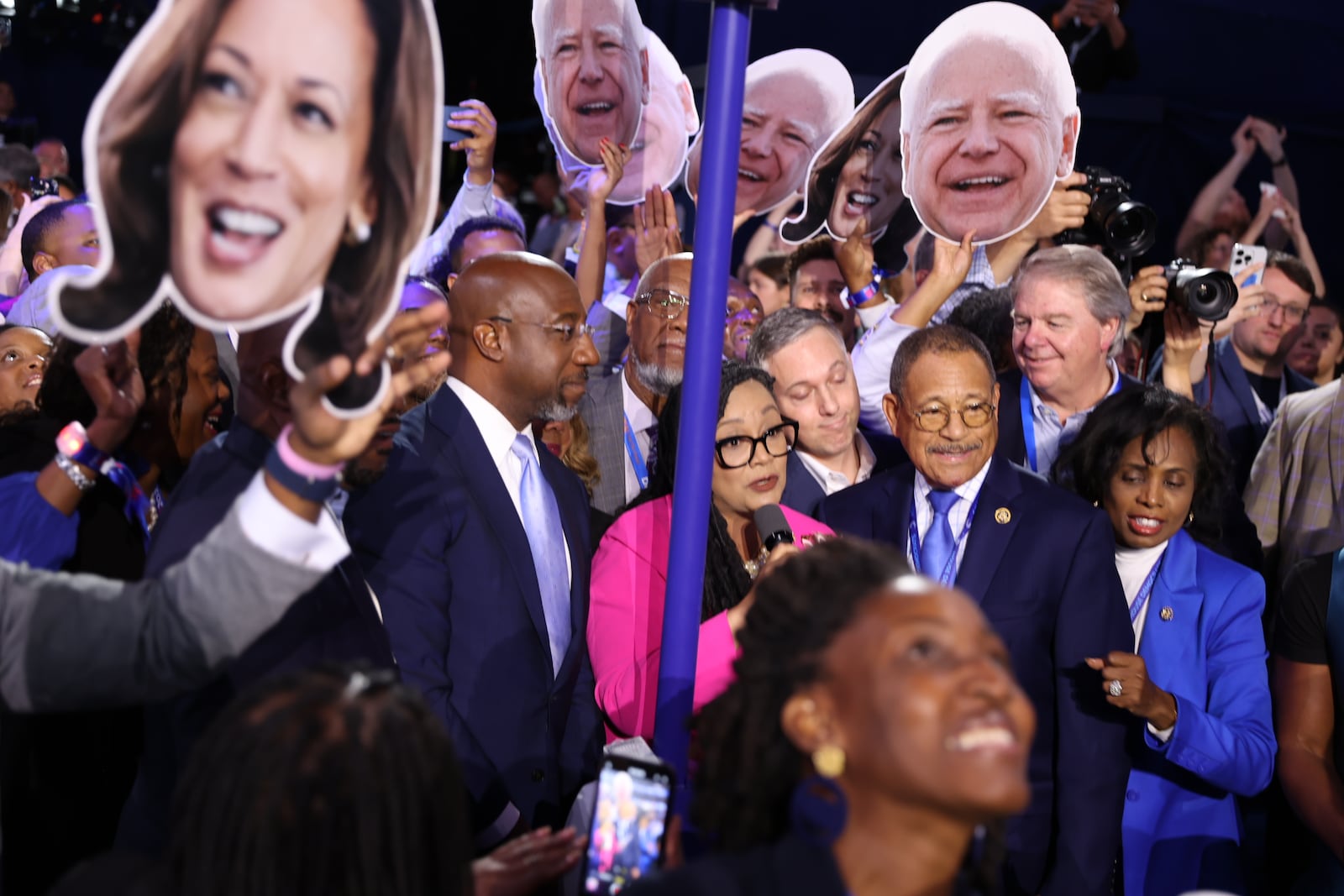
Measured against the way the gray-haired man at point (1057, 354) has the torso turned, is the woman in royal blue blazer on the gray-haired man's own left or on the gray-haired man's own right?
on the gray-haired man's own left

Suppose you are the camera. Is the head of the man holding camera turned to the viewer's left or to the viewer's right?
to the viewer's left

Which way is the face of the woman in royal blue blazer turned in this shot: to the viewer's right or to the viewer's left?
to the viewer's left

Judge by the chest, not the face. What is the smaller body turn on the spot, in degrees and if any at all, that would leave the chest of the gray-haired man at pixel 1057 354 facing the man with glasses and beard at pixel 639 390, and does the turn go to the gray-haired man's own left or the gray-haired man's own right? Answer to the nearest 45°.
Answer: approximately 45° to the gray-haired man's own right

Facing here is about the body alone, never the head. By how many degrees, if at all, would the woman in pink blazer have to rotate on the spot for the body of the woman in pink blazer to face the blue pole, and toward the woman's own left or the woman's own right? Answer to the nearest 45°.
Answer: approximately 45° to the woman's own right

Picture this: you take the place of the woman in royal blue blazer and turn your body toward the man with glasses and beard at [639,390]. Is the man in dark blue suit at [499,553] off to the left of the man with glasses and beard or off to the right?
left
